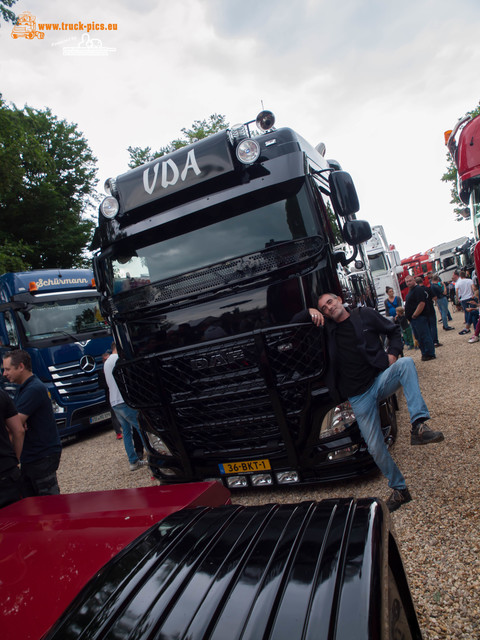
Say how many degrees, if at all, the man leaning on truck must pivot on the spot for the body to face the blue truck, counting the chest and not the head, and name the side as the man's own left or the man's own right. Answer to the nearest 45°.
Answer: approximately 135° to the man's own right

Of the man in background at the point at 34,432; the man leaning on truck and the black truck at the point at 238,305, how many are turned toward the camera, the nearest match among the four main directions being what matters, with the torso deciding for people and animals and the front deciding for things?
2

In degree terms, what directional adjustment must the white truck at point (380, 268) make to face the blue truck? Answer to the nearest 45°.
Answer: approximately 90° to its right

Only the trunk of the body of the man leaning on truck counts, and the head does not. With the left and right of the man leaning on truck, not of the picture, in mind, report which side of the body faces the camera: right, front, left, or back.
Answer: front

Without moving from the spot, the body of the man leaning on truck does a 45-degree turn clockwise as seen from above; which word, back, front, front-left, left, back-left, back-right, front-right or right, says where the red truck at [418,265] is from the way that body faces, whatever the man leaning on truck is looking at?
back-right

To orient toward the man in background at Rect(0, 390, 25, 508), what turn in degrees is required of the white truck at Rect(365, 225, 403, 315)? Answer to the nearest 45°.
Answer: approximately 45° to its right

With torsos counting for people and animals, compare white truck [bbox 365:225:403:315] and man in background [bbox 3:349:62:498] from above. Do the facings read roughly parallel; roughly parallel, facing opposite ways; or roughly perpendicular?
roughly perpendicular

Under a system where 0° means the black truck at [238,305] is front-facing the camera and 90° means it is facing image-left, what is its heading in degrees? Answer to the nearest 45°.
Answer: approximately 0°

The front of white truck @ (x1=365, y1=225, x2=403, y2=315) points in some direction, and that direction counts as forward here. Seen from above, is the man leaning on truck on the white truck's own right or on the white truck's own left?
on the white truck's own right

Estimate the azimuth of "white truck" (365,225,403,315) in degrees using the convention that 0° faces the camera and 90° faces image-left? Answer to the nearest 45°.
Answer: approximately 315°

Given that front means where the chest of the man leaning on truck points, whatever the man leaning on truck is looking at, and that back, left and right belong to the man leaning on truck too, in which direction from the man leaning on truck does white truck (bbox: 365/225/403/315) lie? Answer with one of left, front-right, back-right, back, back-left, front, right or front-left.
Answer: back

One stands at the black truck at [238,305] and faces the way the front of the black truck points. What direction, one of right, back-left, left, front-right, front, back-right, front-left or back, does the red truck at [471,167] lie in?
back-left
